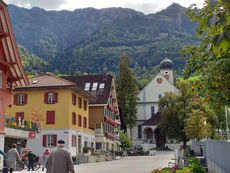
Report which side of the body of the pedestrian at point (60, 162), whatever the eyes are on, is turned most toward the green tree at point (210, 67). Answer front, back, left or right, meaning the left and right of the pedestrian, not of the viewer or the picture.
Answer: right

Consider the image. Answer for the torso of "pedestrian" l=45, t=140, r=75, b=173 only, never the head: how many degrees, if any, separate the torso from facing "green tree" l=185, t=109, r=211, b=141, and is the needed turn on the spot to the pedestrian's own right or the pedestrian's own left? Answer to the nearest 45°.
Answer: approximately 45° to the pedestrian's own right

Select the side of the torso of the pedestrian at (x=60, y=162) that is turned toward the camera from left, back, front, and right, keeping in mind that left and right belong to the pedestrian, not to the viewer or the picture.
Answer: back

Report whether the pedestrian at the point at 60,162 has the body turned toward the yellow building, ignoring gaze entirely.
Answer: yes
